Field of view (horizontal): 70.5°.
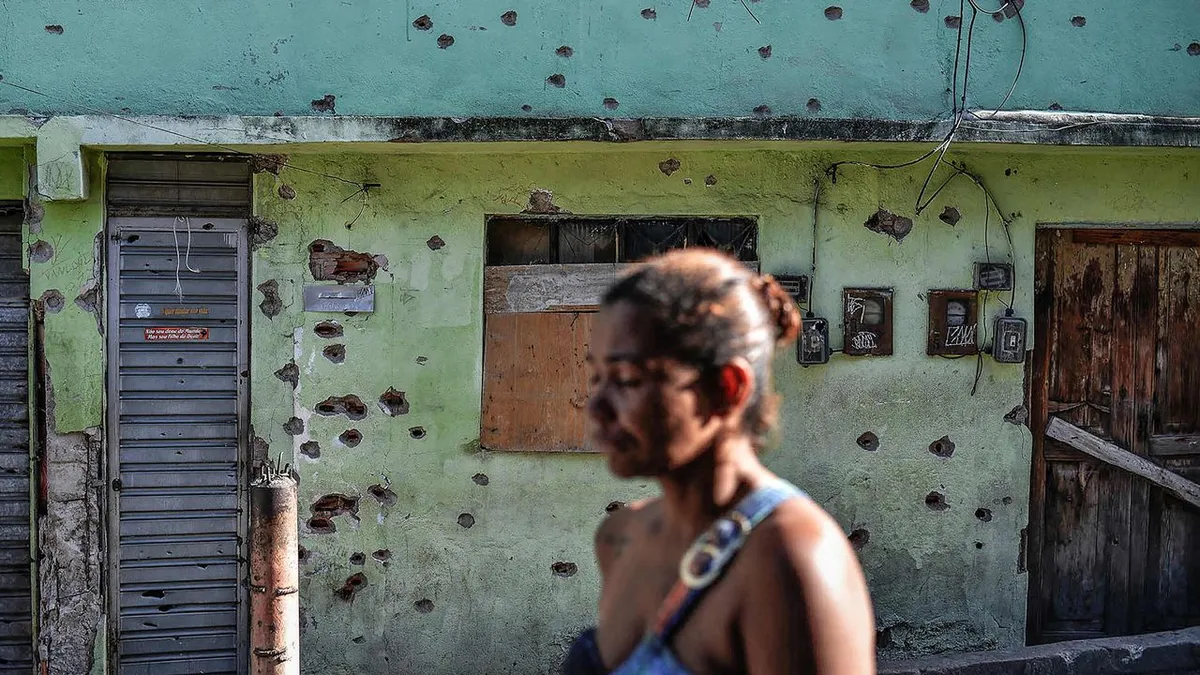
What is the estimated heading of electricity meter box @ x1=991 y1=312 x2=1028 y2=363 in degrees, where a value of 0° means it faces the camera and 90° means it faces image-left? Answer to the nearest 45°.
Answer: approximately 0°

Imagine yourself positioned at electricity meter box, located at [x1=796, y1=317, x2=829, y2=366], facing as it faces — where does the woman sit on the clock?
The woman is roughly at 12 o'clock from the electricity meter box.

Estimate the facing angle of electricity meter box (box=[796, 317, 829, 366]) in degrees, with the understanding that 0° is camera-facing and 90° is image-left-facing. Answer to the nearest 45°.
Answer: approximately 0°

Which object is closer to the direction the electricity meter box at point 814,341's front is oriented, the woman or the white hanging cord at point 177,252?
the woman

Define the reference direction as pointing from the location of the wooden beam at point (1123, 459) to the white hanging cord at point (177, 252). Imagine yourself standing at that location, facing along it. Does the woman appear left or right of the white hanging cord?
left

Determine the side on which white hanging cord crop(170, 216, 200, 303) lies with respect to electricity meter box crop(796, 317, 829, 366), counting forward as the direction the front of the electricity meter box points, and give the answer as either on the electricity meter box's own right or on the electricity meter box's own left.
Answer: on the electricity meter box's own right

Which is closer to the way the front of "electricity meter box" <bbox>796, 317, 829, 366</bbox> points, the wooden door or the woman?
the woman

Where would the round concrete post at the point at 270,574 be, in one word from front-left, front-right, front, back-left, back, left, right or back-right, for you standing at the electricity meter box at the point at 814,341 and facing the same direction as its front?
front-right

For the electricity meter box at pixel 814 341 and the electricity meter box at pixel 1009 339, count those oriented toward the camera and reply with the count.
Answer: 2

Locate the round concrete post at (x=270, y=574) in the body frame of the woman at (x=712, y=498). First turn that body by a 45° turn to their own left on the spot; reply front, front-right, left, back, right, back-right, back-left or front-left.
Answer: back-right

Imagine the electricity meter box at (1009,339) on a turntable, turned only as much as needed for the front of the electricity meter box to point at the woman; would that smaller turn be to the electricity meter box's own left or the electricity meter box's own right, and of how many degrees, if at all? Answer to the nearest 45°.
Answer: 0° — it already faces them

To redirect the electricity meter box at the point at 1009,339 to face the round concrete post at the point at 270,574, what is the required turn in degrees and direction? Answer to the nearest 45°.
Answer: approximately 45° to its right

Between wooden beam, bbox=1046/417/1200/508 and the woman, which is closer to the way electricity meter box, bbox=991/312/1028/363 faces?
the woman
